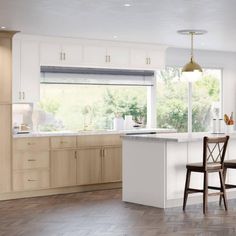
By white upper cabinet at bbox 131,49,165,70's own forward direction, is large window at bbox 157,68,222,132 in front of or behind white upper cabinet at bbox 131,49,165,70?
behind

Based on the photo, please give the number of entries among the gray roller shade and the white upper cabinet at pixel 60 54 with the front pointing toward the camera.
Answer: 2

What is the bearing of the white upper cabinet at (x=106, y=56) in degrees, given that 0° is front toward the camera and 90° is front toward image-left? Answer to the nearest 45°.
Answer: approximately 0°

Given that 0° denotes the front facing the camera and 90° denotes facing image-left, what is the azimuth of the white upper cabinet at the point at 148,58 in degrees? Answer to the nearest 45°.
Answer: approximately 0°

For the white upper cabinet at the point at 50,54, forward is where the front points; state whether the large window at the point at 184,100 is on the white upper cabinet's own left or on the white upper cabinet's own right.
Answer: on the white upper cabinet's own left

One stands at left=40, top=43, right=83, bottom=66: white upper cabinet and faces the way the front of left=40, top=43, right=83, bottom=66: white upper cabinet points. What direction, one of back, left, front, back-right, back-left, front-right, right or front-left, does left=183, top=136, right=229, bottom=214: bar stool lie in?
front-left
